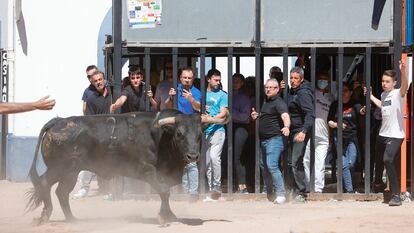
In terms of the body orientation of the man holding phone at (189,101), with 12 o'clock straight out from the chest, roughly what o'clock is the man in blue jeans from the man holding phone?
The man in blue jeans is roughly at 9 o'clock from the man holding phone.

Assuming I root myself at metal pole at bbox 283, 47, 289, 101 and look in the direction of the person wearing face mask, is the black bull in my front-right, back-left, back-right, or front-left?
back-right

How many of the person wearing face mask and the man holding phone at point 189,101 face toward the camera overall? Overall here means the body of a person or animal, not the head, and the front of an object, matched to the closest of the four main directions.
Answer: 2

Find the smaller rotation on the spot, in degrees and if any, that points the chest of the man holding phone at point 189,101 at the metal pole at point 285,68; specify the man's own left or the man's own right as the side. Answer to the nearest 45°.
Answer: approximately 90° to the man's own left

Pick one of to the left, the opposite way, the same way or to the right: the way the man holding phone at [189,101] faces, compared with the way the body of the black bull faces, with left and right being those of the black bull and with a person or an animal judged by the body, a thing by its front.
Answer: to the right

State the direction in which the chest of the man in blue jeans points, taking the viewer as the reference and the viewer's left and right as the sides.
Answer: facing the viewer and to the left of the viewer

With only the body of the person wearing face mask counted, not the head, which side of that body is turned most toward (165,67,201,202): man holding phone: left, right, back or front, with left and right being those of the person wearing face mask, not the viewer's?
right

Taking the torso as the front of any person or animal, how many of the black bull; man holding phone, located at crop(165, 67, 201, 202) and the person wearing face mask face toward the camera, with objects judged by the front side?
2

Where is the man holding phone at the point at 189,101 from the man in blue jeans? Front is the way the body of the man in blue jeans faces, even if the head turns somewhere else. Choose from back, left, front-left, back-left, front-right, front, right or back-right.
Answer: front-right

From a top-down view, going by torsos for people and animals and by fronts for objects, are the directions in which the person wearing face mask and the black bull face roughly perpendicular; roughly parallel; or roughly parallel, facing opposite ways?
roughly perpendicular

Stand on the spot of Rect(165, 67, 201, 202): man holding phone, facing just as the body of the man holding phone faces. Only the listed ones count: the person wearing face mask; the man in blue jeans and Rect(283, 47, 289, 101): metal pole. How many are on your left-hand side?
3

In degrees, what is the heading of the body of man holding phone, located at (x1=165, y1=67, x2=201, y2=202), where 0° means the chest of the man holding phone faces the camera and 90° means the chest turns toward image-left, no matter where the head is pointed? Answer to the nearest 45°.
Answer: approximately 0°

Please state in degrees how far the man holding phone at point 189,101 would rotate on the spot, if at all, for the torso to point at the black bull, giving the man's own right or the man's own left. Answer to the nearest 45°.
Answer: approximately 45° to the man's own right
